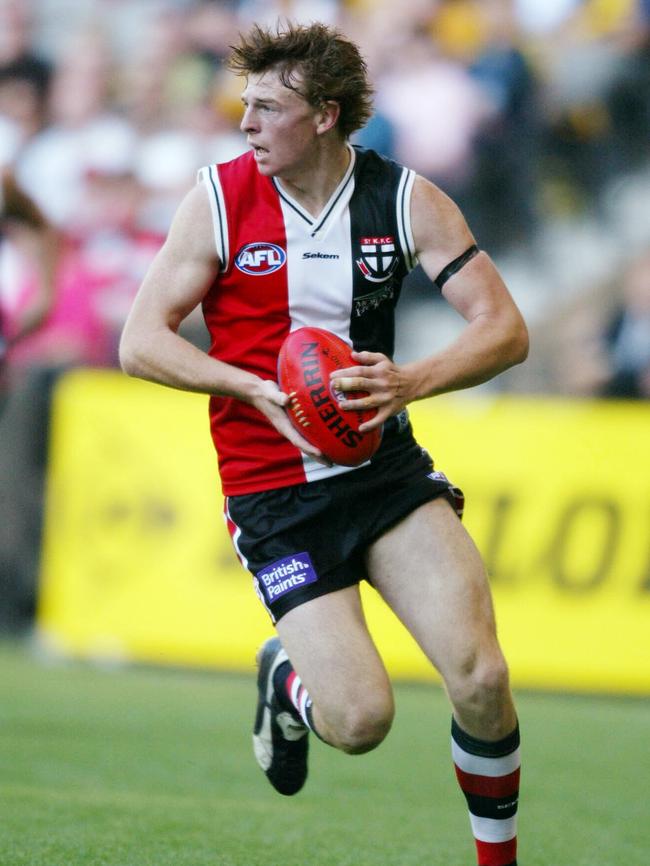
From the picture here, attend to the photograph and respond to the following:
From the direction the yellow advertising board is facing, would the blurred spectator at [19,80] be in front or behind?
behind

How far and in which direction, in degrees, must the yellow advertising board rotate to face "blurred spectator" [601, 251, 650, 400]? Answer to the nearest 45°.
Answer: approximately 135° to its left

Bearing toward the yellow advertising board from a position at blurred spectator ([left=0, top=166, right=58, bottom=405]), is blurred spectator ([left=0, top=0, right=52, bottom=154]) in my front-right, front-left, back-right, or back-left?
back-left

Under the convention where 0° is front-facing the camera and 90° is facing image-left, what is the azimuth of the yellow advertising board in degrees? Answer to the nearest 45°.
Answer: approximately 0°

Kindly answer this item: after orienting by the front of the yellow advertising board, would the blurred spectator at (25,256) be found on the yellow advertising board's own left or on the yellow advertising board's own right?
on the yellow advertising board's own right
